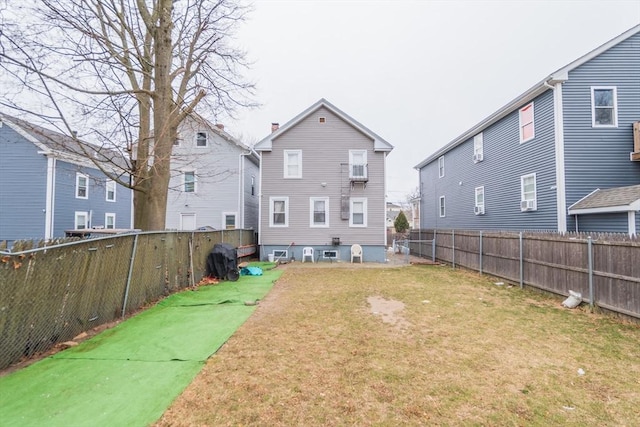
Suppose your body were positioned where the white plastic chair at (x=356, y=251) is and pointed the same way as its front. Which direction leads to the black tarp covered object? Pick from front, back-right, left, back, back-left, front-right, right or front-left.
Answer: front-right

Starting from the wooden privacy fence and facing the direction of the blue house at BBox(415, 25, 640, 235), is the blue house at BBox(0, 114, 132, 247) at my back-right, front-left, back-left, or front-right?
back-left

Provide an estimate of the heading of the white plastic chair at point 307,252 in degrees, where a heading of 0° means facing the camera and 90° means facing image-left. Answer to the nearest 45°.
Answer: approximately 0°

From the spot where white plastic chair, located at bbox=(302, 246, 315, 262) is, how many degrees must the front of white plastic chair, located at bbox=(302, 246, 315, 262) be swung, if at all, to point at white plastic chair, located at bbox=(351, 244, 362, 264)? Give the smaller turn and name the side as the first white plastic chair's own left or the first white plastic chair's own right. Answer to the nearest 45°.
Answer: approximately 90° to the first white plastic chair's own left

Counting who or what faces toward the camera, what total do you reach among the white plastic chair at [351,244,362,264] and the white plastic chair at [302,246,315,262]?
2

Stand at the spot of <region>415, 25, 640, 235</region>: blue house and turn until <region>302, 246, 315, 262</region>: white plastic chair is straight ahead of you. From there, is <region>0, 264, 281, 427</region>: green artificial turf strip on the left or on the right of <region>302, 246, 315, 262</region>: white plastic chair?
left

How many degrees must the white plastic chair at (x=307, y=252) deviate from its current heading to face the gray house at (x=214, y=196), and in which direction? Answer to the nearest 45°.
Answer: approximately 135° to its right

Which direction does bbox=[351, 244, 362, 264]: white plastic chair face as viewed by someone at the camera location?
facing the viewer

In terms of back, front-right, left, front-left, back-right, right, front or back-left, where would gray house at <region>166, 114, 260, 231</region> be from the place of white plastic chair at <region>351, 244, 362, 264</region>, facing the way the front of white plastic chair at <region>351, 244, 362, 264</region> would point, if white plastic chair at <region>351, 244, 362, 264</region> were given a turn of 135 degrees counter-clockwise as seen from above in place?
back-left

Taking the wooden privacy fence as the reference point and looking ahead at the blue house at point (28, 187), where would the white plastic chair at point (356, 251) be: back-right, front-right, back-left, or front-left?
front-right

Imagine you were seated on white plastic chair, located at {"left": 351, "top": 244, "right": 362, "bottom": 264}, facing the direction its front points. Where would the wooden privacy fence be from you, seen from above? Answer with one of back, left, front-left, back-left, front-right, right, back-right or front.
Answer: front-left

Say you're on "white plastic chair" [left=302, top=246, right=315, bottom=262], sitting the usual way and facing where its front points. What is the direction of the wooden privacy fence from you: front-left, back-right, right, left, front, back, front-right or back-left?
front-left

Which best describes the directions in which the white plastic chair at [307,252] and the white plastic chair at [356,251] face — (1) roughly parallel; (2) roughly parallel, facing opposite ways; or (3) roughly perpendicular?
roughly parallel

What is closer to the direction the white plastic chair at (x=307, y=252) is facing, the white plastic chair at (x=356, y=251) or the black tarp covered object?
the black tarp covered object

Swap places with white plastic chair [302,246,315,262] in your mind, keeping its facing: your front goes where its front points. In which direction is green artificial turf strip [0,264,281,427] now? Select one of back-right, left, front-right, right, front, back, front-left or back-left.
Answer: front
